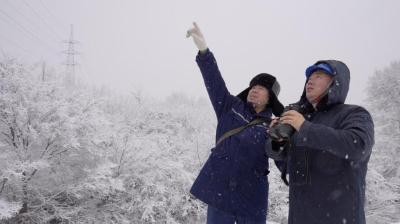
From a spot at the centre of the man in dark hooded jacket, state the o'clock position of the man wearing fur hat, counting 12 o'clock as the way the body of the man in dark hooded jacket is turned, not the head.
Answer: The man wearing fur hat is roughly at 3 o'clock from the man in dark hooded jacket.

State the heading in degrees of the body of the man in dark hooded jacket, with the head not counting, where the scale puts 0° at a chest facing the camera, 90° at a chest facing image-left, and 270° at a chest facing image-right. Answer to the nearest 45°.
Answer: approximately 45°

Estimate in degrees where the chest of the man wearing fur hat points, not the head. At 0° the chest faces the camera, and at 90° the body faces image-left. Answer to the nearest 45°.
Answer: approximately 45°

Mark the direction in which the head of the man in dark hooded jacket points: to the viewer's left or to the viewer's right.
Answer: to the viewer's left

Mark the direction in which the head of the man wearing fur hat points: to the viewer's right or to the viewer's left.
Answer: to the viewer's left

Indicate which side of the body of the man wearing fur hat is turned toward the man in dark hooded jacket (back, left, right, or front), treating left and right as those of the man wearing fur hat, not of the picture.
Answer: left

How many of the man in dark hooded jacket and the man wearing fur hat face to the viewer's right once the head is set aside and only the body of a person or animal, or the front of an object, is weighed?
0
